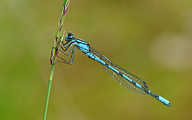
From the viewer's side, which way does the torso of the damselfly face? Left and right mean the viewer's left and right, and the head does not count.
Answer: facing to the left of the viewer
